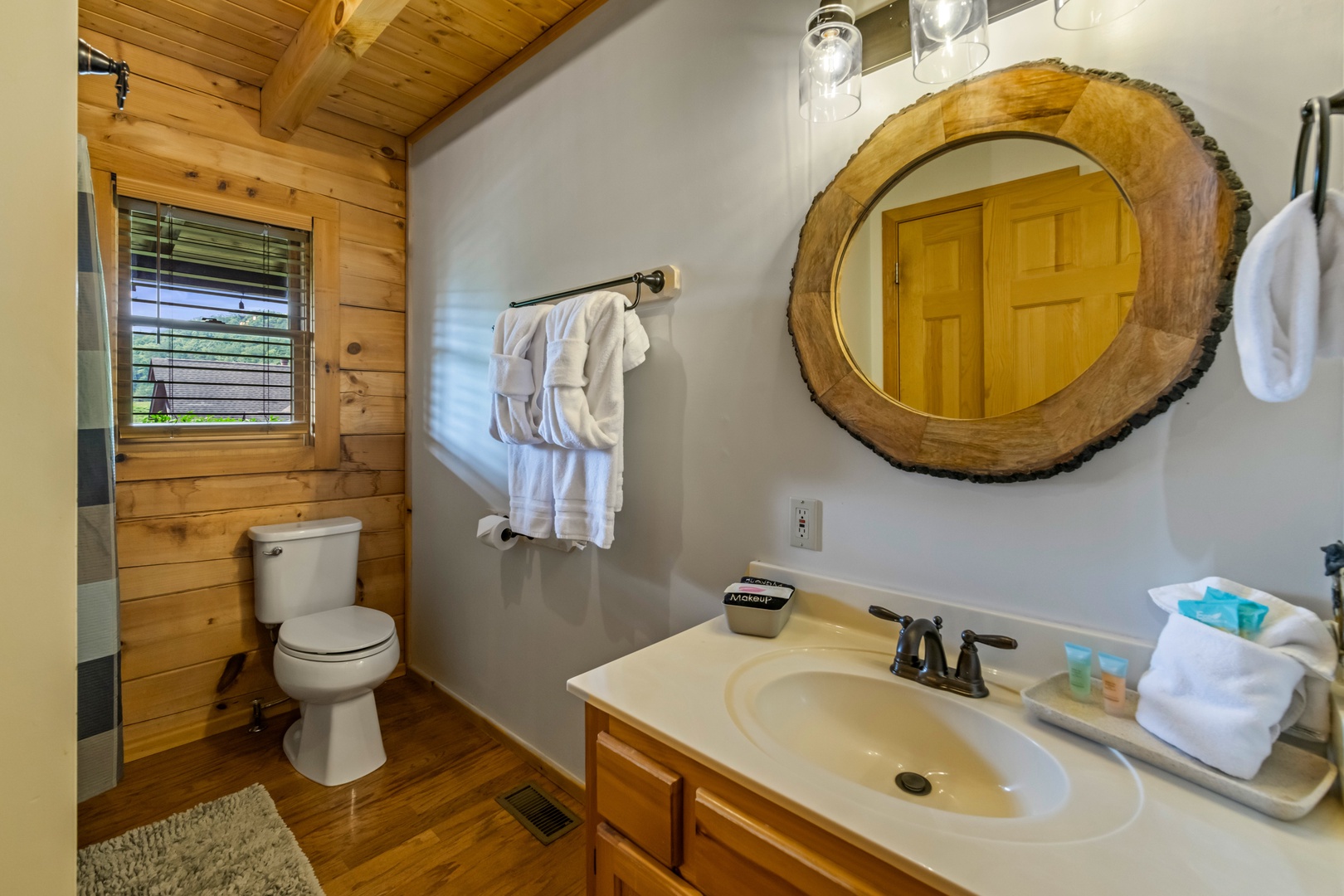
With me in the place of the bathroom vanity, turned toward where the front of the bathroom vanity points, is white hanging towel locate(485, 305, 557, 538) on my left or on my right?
on my right

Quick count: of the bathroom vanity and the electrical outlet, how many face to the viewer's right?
0

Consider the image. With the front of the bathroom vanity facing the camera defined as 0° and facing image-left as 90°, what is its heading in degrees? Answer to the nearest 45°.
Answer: approximately 45°

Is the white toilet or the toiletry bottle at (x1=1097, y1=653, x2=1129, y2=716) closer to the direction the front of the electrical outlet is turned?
the white toilet

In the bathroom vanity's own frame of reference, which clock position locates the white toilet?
The white toilet is roughly at 2 o'clock from the bathroom vanity.

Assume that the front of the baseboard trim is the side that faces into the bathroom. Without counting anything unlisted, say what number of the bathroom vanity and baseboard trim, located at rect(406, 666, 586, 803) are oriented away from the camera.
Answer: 0

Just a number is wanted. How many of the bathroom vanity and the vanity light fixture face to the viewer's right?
0

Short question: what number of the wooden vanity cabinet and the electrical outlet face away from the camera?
0

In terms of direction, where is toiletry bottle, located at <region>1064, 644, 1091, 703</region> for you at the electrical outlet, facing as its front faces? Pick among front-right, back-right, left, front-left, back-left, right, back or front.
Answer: left

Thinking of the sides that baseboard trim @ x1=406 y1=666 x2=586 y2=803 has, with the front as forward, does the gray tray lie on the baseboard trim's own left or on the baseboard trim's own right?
on the baseboard trim's own left

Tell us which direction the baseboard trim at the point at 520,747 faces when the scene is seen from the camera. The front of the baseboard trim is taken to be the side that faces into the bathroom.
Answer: facing the viewer and to the left of the viewer

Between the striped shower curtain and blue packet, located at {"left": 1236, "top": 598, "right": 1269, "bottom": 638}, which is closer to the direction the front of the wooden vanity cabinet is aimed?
the striped shower curtain

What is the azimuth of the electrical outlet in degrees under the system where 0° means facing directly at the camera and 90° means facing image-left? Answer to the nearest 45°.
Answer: approximately 45°

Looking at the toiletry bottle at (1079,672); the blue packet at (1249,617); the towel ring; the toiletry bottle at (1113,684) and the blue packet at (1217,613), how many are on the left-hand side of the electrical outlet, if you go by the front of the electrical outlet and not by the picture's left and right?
5
